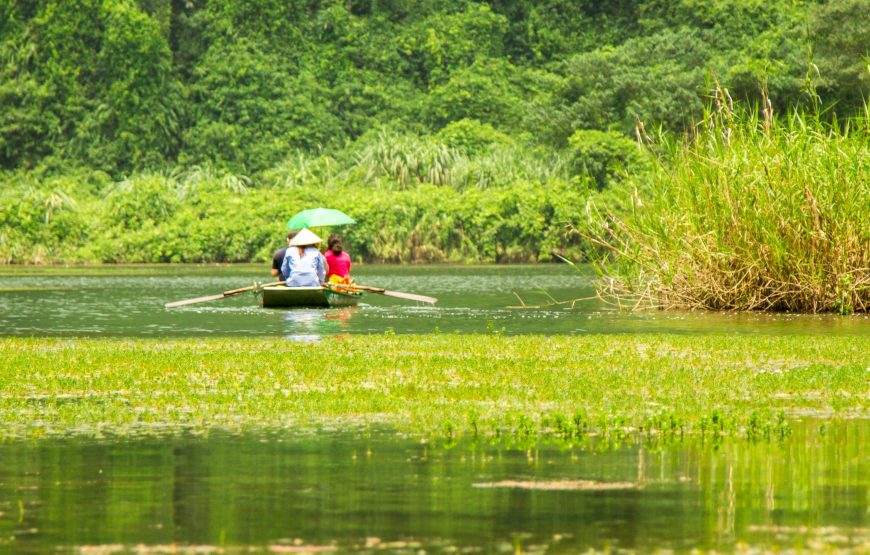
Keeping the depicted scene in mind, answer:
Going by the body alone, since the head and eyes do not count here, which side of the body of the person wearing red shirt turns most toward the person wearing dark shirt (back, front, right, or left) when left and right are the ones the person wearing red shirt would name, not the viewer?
left

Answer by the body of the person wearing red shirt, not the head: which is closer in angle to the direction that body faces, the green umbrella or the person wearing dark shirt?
the green umbrella

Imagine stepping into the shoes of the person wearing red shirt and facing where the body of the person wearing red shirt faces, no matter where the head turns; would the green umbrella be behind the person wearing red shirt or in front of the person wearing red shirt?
in front

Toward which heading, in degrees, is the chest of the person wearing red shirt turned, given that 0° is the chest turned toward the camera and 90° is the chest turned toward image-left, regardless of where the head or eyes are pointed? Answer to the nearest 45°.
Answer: approximately 180°
